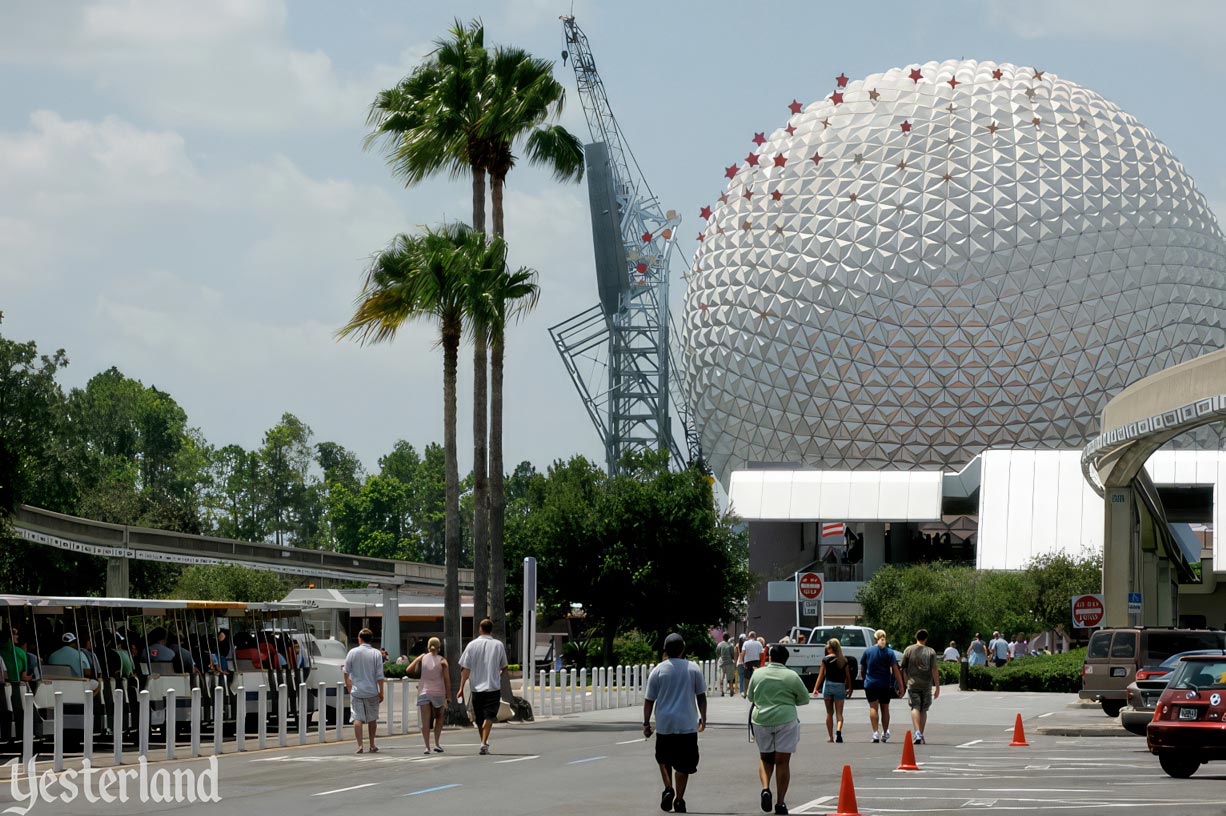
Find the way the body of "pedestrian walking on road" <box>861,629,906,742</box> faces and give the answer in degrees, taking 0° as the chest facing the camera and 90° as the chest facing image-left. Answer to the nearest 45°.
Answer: approximately 180°

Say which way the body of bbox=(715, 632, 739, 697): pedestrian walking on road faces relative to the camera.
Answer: away from the camera

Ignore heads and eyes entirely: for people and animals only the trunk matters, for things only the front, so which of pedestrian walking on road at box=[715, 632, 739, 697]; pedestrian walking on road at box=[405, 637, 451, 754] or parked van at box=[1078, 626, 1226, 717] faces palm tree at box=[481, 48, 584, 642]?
pedestrian walking on road at box=[405, 637, 451, 754]

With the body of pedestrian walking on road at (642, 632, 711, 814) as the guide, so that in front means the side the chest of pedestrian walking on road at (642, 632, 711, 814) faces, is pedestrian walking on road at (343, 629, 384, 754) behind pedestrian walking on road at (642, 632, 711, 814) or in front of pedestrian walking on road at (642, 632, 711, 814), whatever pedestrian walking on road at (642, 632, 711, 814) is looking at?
in front

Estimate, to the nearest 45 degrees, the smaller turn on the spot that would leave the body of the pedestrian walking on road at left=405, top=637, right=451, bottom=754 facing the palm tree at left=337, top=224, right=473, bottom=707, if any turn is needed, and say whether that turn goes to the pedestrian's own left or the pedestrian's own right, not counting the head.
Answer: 0° — they already face it

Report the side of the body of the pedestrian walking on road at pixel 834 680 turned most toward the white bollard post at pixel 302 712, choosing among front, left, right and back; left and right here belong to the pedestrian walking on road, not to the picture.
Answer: left

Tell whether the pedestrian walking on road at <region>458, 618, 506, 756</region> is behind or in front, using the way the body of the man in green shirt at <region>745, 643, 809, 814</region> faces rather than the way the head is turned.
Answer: in front

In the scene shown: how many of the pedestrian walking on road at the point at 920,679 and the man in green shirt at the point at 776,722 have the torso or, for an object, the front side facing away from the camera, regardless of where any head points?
2

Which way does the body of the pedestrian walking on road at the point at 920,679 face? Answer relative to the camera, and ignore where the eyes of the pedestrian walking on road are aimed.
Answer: away from the camera

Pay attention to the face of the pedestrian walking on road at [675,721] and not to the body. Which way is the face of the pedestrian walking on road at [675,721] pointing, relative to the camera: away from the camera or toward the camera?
away from the camera

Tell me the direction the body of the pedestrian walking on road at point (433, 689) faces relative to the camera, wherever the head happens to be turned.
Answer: away from the camera

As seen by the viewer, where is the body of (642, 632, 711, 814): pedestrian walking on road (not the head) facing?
away from the camera

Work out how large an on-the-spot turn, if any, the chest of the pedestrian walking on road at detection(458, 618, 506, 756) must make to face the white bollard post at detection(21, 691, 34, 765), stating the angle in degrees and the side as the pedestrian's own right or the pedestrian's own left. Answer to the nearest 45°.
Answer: approximately 135° to the pedestrian's own left
